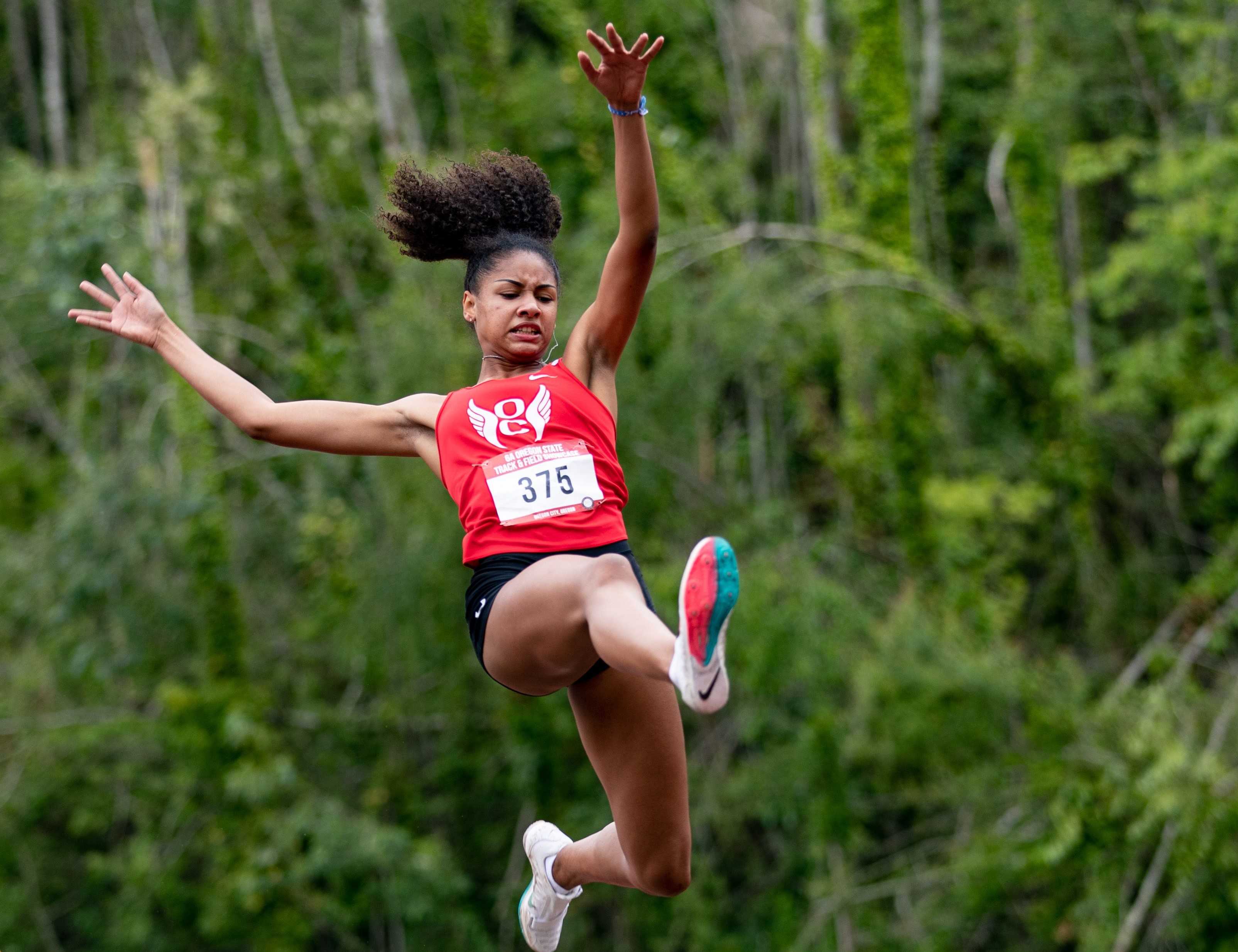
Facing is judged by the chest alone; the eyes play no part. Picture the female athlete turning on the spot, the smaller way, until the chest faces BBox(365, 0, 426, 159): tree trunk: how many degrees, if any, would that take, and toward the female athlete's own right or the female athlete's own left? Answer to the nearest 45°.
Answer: approximately 135° to the female athlete's own left

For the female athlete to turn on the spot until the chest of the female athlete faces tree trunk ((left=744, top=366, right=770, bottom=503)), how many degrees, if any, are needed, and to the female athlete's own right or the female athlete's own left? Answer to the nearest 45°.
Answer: approximately 135° to the female athlete's own left

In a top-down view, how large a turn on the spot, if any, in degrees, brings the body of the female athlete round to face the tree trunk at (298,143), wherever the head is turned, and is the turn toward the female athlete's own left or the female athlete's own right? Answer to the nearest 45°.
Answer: approximately 135° to the female athlete's own left

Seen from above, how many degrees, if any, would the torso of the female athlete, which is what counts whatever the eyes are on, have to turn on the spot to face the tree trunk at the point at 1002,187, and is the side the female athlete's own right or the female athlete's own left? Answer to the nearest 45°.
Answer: approximately 180°

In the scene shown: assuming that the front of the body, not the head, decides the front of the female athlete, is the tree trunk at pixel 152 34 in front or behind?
behind

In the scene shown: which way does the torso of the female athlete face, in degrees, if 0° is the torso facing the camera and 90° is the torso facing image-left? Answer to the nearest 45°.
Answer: approximately 315°
